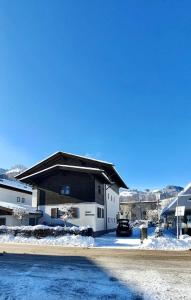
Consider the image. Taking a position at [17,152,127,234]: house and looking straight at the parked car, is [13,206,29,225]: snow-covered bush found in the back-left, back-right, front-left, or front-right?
back-right
